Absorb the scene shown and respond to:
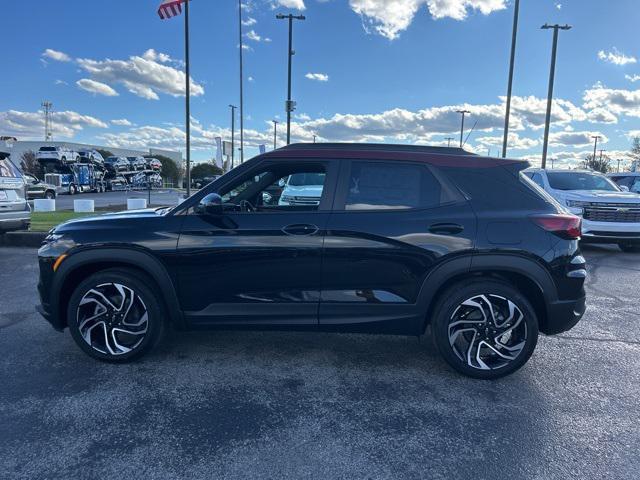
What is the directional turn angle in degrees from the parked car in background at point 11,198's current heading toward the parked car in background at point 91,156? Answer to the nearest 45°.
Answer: approximately 45° to its right

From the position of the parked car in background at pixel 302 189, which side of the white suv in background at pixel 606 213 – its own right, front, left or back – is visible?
right

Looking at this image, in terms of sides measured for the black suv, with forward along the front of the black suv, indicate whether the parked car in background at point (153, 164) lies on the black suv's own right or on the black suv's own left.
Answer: on the black suv's own right

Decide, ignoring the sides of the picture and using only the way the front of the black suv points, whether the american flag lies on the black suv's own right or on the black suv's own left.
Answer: on the black suv's own right

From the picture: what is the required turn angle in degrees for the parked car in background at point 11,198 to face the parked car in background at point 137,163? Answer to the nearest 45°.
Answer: approximately 45° to its right

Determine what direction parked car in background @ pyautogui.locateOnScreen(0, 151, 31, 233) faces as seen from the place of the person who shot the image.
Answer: facing away from the viewer and to the left of the viewer

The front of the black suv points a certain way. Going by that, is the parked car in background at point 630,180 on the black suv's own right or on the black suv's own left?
on the black suv's own right

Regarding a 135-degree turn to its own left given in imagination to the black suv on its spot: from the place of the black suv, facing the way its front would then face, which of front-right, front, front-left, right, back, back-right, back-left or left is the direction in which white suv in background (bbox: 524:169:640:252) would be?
left

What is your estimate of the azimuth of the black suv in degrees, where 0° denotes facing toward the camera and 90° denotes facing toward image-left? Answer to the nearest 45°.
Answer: approximately 90°

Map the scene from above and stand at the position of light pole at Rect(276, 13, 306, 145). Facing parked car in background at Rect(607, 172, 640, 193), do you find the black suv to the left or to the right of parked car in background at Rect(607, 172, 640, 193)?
right

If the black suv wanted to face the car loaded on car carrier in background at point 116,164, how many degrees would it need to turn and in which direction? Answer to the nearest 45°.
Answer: approximately 45° to its right
